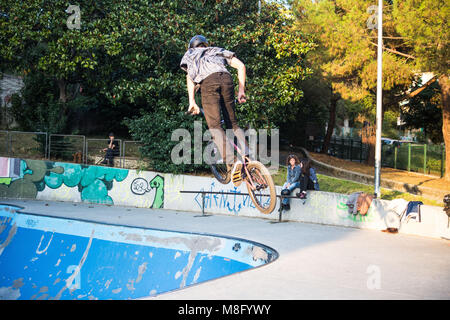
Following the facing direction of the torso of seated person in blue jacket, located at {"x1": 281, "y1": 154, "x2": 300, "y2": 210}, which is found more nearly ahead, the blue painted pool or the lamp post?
the blue painted pool

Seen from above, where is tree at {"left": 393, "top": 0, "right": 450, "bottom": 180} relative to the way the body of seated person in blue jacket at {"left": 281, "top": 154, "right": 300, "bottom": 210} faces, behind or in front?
behind

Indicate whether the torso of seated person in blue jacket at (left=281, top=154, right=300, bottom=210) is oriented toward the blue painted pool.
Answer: yes

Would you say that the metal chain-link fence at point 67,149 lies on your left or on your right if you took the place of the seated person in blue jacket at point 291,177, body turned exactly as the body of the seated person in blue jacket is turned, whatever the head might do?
on your right
